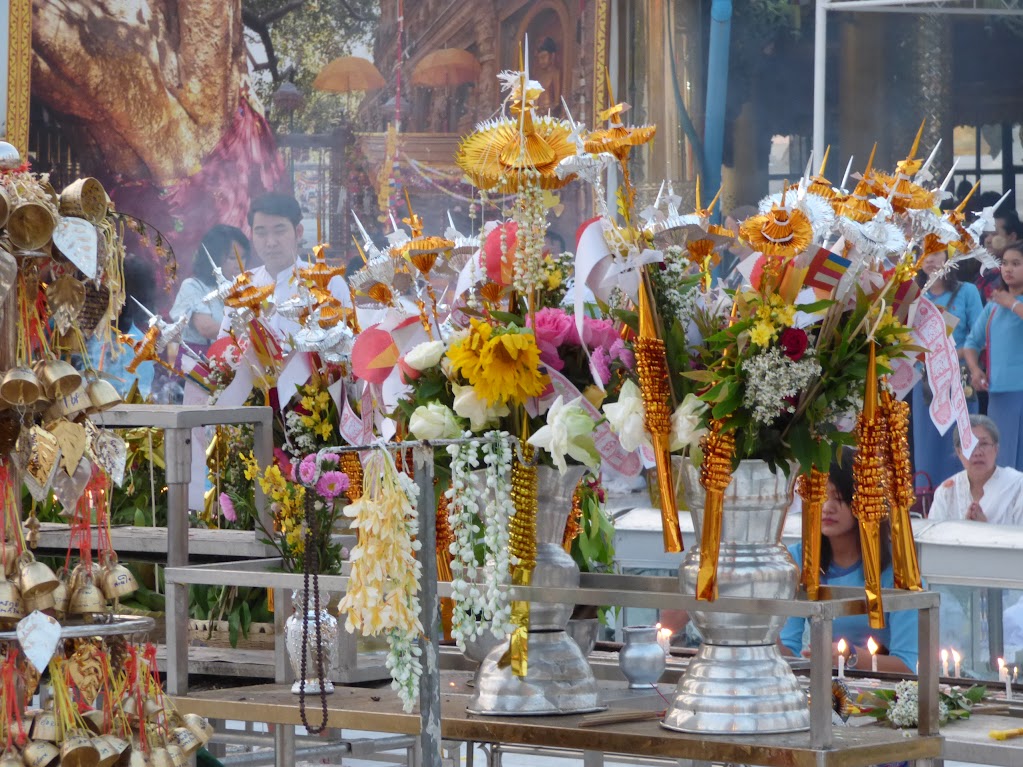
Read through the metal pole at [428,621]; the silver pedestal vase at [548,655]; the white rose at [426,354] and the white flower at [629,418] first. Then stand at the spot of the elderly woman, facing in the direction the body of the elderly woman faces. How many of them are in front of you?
4

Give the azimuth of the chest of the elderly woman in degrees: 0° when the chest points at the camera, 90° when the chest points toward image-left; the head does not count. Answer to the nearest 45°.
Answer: approximately 0°

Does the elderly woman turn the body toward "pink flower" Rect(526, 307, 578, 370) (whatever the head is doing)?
yes
